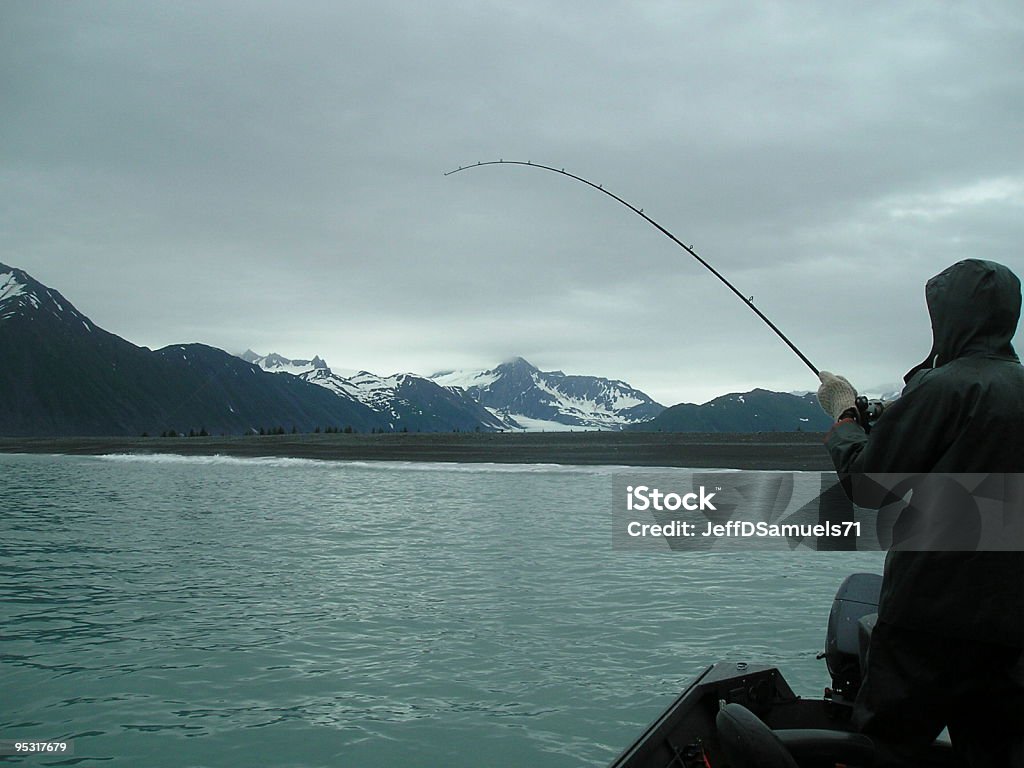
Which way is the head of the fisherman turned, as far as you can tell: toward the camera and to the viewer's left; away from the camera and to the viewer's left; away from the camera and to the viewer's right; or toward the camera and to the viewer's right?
away from the camera and to the viewer's left

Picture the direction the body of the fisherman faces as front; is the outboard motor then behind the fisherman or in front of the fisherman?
in front

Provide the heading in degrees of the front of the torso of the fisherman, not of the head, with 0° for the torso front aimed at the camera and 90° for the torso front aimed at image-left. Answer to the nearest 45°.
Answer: approximately 135°
